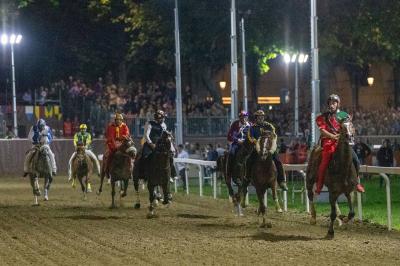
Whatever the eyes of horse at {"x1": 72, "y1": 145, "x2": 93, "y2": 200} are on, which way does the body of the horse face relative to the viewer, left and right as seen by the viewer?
facing the viewer

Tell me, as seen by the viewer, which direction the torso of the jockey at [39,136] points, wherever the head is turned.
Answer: toward the camera

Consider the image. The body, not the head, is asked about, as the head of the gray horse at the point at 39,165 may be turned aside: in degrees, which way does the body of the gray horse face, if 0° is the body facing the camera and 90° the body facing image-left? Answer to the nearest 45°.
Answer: approximately 0°

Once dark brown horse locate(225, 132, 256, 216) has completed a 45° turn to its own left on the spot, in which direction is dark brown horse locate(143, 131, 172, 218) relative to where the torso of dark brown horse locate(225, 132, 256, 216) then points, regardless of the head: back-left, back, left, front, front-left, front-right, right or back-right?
back

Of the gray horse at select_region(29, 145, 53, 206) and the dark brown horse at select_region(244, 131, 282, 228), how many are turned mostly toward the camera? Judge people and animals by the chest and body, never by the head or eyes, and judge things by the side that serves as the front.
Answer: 2

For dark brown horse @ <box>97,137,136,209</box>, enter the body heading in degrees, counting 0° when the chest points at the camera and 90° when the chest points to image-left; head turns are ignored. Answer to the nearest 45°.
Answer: approximately 315°

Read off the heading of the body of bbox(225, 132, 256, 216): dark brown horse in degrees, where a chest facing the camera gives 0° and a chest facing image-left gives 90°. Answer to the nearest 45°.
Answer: approximately 315°
